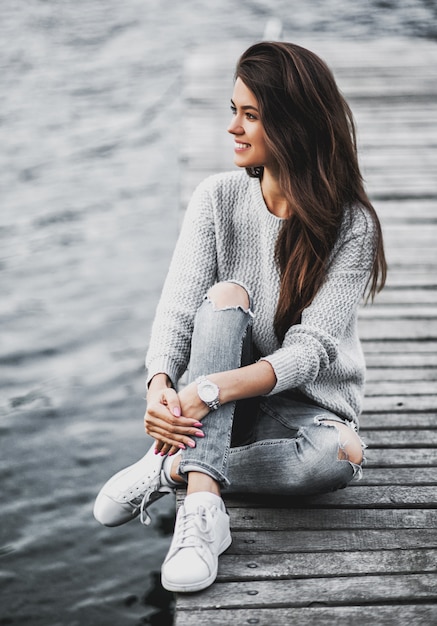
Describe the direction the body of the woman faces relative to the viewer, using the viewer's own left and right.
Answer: facing the viewer and to the left of the viewer

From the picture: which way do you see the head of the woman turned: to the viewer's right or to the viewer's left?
to the viewer's left
